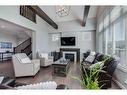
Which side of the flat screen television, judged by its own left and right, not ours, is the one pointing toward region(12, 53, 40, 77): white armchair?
front

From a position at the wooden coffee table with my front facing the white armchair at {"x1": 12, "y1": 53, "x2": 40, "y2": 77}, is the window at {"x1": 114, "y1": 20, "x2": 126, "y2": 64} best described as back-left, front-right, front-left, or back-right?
back-left

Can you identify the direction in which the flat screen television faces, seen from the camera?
facing the viewer

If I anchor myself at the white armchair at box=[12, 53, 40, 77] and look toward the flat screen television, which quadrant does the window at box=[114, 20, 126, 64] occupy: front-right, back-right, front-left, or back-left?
front-right

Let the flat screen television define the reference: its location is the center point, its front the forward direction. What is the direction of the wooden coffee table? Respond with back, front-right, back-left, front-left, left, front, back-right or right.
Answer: front

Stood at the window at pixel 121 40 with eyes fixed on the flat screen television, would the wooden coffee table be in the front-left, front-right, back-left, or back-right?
front-left
